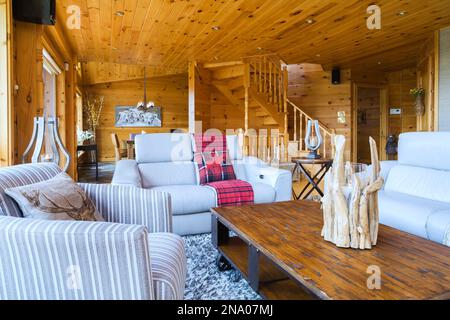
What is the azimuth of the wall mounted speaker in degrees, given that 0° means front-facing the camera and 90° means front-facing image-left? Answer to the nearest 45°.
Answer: approximately 0°

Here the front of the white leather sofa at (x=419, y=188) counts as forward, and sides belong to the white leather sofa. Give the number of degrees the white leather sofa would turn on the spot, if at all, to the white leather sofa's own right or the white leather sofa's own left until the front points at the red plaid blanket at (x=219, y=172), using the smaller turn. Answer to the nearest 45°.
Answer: approximately 45° to the white leather sofa's own right

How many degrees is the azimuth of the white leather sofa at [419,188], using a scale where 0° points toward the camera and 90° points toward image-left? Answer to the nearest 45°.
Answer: approximately 45°

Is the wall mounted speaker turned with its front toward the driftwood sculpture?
yes

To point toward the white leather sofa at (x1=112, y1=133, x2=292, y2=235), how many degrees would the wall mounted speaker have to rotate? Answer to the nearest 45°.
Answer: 0° — it already faces it

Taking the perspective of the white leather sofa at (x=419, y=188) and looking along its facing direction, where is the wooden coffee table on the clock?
The wooden coffee table is roughly at 11 o'clock from the white leather sofa.

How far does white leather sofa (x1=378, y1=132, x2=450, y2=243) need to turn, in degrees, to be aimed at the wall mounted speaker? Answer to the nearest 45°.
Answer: approximately 135° to its right
